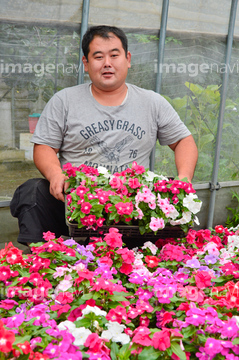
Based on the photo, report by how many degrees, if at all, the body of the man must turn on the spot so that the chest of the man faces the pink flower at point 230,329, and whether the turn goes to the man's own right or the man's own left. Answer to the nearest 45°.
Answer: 0° — they already face it

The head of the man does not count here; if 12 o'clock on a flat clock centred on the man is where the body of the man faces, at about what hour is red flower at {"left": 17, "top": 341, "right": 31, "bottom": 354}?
The red flower is roughly at 12 o'clock from the man.

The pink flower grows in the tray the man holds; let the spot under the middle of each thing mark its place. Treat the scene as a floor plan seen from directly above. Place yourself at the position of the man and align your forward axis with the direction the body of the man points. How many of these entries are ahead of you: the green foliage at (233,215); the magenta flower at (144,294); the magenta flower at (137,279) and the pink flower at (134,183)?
3

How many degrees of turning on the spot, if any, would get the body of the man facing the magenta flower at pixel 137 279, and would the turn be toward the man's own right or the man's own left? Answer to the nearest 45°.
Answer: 0° — they already face it

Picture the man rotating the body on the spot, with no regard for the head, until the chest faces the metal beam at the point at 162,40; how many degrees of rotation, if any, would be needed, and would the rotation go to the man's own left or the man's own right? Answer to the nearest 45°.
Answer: approximately 135° to the man's own left

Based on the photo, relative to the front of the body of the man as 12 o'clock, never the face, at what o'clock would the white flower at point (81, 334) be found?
The white flower is roughly at 12 o'clock from the man.

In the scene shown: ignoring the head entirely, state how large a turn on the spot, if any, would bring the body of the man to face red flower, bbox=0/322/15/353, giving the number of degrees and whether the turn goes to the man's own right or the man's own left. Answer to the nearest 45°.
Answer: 0° — they already face it

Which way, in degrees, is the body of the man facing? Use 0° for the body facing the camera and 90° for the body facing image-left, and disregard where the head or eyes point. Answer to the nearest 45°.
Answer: approximately 0°

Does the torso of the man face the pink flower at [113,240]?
yes

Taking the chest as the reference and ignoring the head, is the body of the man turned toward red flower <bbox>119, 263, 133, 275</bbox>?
yes

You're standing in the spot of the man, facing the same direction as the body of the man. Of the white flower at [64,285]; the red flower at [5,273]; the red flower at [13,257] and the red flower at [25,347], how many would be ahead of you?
4

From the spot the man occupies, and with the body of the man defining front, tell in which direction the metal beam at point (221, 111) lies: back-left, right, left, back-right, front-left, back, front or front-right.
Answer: back-left

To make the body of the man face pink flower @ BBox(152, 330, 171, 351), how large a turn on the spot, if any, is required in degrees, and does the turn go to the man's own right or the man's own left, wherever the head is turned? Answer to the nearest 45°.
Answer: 0° — they already face it

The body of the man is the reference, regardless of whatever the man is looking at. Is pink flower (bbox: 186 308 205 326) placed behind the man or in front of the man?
in front

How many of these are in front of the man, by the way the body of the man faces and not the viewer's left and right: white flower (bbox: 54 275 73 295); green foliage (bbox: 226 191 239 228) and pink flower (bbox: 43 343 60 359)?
2
